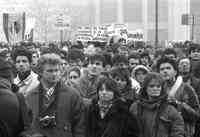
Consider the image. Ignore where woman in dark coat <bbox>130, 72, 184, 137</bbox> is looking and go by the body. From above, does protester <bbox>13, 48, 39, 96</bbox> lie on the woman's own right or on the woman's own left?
on the woman's own right

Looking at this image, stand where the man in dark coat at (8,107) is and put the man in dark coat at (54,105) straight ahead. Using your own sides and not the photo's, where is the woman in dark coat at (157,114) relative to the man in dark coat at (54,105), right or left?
right

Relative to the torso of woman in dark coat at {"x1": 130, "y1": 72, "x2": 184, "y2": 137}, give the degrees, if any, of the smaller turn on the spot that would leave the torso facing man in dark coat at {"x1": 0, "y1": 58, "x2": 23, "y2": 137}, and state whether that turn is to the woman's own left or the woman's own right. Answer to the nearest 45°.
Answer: approximately 45° to the woman's own right

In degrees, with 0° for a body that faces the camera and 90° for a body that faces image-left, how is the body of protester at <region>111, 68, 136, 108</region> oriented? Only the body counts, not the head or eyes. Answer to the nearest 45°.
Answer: approximately 45°

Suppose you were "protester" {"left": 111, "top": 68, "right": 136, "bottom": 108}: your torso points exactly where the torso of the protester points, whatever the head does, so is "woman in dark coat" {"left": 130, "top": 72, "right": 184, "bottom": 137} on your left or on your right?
on your left

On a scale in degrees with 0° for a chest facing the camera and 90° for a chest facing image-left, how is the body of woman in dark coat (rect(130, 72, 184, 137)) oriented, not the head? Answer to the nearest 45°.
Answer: approximately 0°
